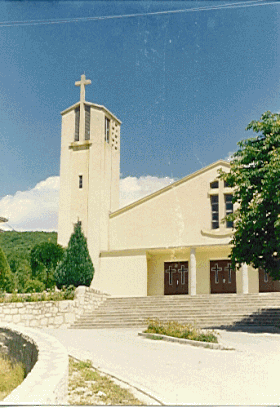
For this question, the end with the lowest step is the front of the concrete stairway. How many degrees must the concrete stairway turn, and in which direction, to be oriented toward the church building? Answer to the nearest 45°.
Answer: approximately 180°

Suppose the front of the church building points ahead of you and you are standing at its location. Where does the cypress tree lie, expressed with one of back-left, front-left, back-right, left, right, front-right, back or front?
front-right

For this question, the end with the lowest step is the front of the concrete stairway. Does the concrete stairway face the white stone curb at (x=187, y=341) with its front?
yes

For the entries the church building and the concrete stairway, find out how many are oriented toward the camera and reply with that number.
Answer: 2

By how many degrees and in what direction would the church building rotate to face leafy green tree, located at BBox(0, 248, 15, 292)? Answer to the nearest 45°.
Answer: approximately 45° to its right

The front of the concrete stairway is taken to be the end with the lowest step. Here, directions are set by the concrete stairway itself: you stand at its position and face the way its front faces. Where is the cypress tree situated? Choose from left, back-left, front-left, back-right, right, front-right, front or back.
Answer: right

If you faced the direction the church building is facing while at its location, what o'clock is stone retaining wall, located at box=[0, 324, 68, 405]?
The stone retaining wall is roughly at 12 o'clock from the church building.

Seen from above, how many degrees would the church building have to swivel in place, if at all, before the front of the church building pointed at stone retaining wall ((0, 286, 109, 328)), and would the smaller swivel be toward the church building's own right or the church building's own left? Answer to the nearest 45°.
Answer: approximately 45° to the church building's own right

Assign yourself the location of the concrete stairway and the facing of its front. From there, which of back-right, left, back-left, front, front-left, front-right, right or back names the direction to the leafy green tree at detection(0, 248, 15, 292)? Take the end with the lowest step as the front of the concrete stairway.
right

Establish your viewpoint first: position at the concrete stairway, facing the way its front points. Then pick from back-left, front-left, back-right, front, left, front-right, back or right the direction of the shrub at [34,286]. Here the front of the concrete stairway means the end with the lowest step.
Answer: right

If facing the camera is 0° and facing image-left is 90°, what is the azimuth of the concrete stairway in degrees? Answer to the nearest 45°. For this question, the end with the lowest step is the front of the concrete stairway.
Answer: approximately 0°
